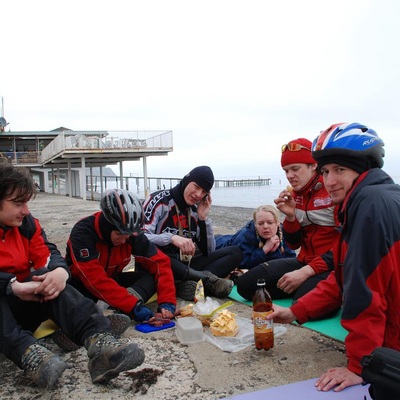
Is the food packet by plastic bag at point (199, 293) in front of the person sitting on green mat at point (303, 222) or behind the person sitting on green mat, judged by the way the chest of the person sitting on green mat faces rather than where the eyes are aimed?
in front

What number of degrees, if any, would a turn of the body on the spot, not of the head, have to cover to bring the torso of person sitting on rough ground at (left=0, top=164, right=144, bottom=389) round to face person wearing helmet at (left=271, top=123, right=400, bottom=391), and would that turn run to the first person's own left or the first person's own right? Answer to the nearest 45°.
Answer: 0° — they already face them

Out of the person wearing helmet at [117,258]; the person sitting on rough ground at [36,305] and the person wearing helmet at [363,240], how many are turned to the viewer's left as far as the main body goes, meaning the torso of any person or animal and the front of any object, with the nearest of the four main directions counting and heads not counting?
1

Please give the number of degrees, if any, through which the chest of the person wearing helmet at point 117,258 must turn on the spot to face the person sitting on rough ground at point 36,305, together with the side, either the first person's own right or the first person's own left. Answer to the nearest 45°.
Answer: approximately 90° to the first person's own right

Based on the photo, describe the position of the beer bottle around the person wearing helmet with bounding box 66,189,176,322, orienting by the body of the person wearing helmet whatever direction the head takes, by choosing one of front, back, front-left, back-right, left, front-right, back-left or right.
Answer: front

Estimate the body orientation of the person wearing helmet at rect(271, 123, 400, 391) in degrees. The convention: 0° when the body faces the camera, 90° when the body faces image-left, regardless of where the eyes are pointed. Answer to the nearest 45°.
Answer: approximately 90°

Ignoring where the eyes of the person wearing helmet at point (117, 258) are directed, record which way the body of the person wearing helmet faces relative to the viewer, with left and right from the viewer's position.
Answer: facing the viewer and to the right of the viewer

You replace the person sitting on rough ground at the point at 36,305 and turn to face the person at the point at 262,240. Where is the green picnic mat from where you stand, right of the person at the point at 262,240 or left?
right

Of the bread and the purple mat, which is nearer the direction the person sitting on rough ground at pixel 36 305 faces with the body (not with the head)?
the purple mat

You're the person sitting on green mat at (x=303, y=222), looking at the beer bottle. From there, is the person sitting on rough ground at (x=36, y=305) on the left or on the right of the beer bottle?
right

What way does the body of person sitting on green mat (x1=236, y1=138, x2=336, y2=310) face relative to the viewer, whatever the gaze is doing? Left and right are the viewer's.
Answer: facing the viewer and to the left of the viewer

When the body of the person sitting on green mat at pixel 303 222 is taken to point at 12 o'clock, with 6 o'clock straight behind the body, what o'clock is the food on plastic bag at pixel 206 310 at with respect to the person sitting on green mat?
The food on plastic bag is roughly at 12 o'clock from the person sitting on green mat.

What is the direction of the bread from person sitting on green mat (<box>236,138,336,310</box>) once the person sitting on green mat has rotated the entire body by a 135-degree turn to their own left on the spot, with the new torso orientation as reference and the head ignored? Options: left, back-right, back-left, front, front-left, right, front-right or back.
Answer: back-right

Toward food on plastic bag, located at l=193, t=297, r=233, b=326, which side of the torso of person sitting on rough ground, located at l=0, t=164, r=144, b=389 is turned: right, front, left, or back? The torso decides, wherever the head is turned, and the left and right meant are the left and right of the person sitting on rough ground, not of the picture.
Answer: left

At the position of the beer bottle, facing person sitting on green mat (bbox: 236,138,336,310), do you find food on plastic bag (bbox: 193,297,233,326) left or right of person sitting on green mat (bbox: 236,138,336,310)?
left

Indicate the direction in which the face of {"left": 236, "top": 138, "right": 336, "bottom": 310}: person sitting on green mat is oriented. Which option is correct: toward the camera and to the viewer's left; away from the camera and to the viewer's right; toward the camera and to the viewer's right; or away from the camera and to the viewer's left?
toward the camera and to the viewer's left
